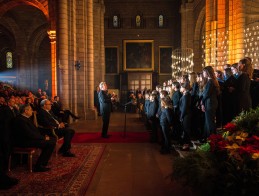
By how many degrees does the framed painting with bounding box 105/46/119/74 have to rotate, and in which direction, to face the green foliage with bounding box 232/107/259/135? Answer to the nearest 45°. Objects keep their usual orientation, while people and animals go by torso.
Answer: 0° — it already faces it

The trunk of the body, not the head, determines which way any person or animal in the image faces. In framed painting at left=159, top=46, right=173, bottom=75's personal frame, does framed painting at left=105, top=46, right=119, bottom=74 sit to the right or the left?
on its right

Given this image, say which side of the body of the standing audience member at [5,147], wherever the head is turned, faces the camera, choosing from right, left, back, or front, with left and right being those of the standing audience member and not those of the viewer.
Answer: right

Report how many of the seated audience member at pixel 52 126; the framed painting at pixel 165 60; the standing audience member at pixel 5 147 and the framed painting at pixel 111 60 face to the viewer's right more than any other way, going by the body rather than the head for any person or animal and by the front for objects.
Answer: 2

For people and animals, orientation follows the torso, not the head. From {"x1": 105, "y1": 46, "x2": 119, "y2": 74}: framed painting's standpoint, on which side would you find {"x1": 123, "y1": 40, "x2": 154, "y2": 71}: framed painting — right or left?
on its left

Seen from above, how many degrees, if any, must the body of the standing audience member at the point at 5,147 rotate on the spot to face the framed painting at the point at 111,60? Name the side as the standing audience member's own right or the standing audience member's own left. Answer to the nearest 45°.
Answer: approximately 45° to the standing audience member's own left

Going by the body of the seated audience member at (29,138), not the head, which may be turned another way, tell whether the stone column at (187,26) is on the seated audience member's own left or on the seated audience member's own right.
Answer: on the seated audience member's own left

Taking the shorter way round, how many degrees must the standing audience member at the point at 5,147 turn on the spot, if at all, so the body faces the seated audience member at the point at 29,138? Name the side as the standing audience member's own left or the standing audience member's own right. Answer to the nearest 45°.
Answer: approximately 45° to the standing audience member's own left

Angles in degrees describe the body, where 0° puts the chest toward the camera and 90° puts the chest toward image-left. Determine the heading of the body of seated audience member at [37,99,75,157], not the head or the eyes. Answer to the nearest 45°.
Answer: approximately 270°

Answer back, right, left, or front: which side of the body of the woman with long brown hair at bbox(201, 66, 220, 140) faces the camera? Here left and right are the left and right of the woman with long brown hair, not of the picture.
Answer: left

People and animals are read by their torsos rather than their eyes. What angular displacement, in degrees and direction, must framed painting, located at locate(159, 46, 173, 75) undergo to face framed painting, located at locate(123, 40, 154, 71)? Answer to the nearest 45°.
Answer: approximately 90° to its right

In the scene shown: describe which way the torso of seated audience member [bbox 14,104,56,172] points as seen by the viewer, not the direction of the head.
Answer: to the viewer's right

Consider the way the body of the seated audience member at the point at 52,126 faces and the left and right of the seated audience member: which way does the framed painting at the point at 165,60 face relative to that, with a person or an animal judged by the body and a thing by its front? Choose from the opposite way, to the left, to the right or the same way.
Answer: to the right

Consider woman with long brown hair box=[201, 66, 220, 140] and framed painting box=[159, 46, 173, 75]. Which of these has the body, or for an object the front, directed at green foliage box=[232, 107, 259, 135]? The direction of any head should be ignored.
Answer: the framed painting

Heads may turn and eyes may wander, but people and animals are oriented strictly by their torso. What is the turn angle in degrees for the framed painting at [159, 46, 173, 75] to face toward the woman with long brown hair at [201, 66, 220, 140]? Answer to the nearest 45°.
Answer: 0° — it already faces them
